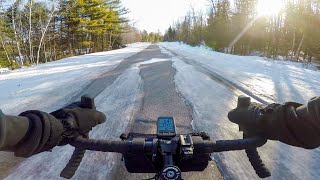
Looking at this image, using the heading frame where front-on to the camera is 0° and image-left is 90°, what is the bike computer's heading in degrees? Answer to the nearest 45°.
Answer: approximately 0°

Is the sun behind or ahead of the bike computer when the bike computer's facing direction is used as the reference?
behind
